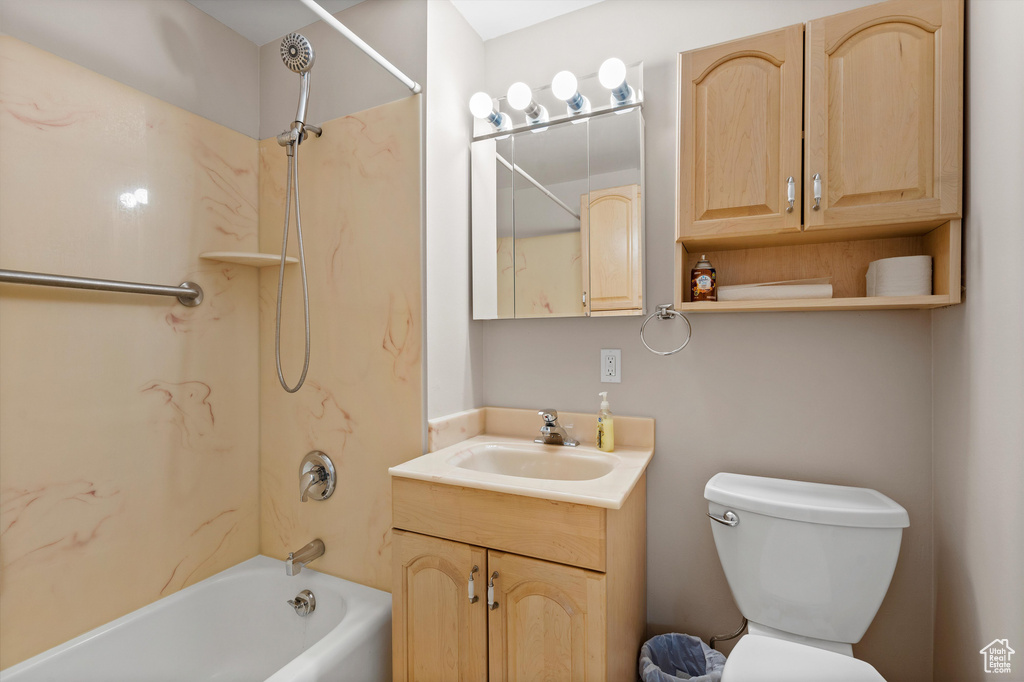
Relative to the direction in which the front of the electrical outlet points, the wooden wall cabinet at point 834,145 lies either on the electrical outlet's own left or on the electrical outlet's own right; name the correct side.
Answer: on the electrical outlet's own left

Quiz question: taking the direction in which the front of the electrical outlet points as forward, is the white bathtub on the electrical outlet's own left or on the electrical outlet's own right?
on the electrical outlet's own right

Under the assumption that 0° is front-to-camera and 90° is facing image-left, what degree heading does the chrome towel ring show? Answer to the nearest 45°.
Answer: approximately 0°

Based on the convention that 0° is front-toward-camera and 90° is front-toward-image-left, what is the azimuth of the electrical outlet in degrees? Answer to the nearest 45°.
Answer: approximately 0°

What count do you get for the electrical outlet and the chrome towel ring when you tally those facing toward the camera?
2
